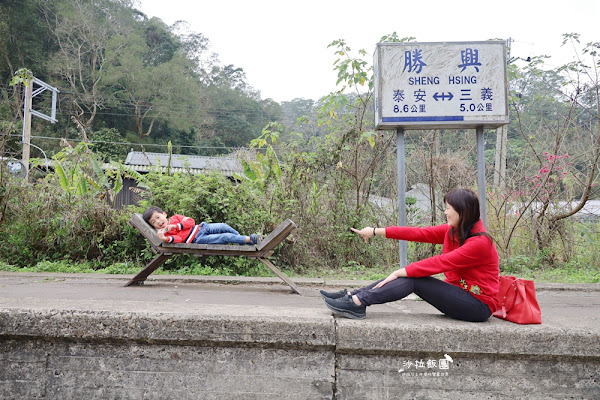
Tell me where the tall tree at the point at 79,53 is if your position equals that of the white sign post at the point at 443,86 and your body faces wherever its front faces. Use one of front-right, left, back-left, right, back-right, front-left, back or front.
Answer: back-right

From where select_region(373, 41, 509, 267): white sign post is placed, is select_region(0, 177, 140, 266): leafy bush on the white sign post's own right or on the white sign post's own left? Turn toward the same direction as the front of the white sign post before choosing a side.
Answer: on the white sign post's own right

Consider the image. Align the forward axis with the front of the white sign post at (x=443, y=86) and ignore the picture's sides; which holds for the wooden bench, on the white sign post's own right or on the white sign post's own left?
on the white sign post's own right

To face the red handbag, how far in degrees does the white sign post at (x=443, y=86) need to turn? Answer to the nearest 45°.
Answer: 0° — it already faces it

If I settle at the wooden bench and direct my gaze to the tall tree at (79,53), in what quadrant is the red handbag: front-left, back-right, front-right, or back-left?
back-right

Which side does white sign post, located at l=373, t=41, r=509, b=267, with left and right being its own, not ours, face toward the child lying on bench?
right

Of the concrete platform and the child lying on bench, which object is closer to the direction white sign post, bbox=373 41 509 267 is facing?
the concrete platform

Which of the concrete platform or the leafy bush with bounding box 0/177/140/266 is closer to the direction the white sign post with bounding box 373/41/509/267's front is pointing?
the concrete platform

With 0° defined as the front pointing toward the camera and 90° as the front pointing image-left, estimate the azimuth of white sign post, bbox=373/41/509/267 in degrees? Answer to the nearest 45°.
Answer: approximately 0°

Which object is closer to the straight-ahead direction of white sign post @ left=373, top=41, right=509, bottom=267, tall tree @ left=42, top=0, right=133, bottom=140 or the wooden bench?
the wooden bench
